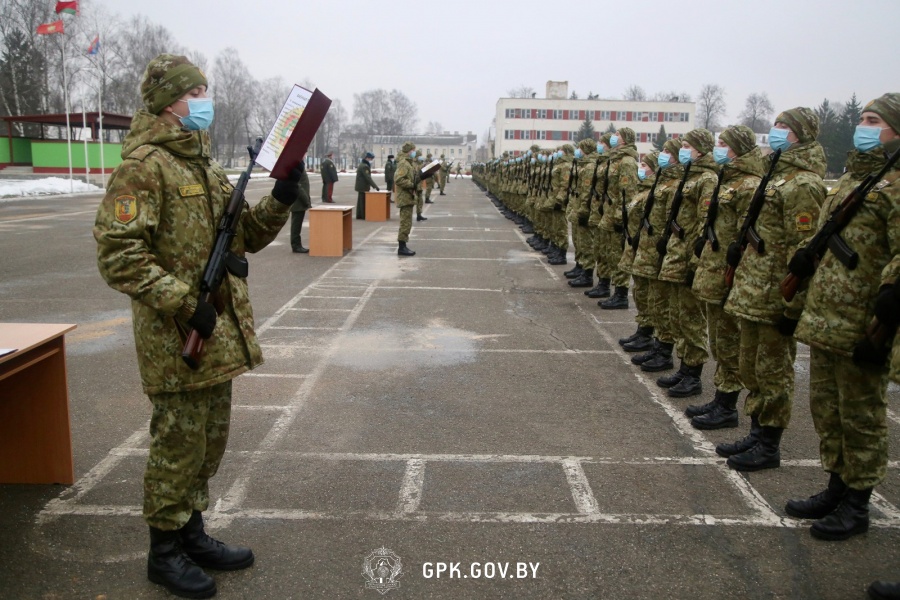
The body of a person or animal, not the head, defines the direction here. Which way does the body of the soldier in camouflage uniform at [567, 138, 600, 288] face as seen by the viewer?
to the viewer's left

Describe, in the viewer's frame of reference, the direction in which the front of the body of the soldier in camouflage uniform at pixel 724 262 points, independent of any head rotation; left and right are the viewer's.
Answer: facing to the left of the viewer

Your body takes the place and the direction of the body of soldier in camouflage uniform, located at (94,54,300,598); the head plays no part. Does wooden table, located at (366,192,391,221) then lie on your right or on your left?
on your left

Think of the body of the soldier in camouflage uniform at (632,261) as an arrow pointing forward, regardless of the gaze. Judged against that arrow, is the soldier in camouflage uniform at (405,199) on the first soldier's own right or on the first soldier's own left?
on the first soldier's own right

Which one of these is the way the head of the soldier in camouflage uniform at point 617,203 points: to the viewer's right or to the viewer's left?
to the viewer's left

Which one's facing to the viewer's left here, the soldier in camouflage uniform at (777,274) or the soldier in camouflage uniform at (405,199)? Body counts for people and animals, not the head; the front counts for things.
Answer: the soldier in camouflage uniform at (777,274)

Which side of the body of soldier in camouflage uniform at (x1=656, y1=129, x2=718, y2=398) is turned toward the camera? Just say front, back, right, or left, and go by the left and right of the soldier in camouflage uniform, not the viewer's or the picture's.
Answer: left

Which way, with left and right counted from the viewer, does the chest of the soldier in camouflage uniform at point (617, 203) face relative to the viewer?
facing to the left of the viewer

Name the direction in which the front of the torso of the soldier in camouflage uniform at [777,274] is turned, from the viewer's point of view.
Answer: to the viewer's left

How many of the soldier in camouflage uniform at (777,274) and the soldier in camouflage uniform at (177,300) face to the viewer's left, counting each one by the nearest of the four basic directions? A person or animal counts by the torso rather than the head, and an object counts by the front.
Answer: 1

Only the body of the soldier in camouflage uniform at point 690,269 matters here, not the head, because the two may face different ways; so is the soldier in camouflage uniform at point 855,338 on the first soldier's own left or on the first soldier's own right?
on the first soldier's own left

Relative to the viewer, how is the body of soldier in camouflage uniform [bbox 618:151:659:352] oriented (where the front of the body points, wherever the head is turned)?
to the viewer's left
